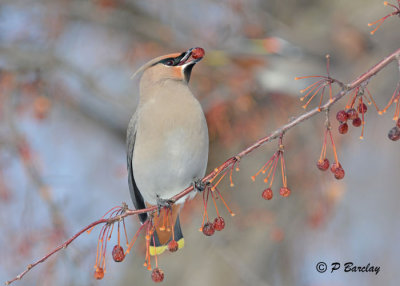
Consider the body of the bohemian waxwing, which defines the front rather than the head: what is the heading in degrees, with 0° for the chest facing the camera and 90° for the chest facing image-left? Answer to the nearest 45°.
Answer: approximately 315°

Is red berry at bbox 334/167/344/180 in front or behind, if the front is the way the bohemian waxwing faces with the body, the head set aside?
in front

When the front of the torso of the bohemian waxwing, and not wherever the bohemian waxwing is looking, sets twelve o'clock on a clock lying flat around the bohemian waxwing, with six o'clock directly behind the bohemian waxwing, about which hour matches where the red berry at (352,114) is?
The red berry is roughly at 10 o'clock from the bohemian waxwing.
